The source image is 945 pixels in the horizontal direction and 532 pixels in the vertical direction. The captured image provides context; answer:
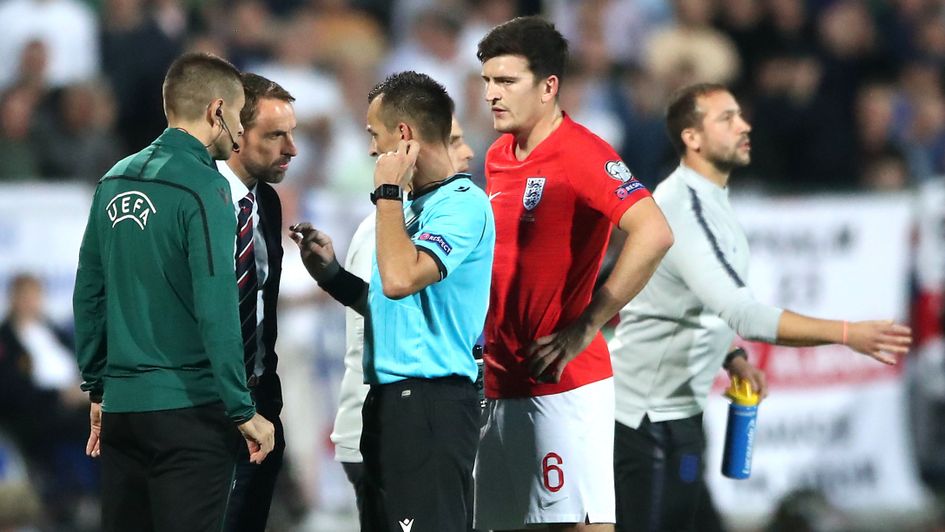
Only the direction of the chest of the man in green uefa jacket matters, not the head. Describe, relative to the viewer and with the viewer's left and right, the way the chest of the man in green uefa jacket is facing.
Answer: facing away from the viewer and to the right of the viewer

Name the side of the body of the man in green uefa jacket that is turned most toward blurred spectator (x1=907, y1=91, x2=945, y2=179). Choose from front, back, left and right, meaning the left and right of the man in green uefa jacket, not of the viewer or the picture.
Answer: front

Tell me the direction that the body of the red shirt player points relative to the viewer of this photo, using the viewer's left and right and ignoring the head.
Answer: facing the viewer and to the left of the viewer

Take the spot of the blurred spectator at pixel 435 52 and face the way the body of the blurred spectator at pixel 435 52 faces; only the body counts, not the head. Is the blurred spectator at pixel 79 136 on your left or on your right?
on your right

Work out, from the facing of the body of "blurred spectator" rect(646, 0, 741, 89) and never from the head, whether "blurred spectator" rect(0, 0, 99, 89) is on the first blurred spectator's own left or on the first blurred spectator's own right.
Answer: on the first blurred spectator's own right

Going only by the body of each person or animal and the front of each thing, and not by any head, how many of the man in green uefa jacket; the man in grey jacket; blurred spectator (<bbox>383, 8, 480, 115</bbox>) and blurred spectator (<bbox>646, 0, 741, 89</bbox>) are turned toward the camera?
2

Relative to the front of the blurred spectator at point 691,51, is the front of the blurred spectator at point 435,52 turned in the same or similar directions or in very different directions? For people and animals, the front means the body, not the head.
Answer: same or similar directions

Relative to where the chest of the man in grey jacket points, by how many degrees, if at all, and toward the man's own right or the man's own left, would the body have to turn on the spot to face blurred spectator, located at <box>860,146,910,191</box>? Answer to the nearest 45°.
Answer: approximately 90° to the man's own left

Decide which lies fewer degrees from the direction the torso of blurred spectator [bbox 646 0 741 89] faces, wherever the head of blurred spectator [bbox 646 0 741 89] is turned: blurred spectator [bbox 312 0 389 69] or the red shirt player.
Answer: the red shirt player

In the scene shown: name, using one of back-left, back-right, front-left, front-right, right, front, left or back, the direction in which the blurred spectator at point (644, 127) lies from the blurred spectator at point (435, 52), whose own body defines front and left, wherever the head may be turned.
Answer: left

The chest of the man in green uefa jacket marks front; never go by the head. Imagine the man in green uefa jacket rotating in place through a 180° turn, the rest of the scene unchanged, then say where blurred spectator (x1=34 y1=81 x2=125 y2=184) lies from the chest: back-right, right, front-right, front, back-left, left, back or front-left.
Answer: back-right

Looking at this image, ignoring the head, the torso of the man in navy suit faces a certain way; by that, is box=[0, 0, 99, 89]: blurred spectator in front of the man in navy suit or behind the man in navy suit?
behind
